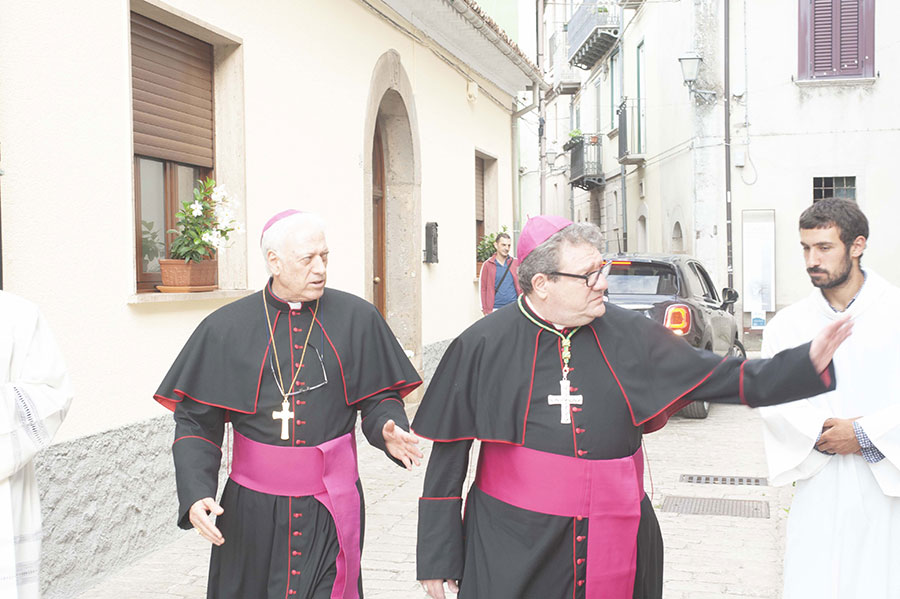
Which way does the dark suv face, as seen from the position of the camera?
facing away from the viewer and to the right of the viewer

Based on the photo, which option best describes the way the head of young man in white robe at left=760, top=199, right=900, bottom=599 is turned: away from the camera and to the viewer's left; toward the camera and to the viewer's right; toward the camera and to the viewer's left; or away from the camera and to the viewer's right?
toward the camera and to the viewer's left

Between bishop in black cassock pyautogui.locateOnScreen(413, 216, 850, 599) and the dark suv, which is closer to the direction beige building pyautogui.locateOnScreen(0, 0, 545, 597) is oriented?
the bishop in black cassock

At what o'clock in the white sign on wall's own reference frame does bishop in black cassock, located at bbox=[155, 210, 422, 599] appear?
The bishop in black cassock is roughly at 12 o'clock from the white sign on wall.

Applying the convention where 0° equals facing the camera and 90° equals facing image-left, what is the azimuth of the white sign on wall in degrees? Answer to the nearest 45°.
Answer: approximately 0°
